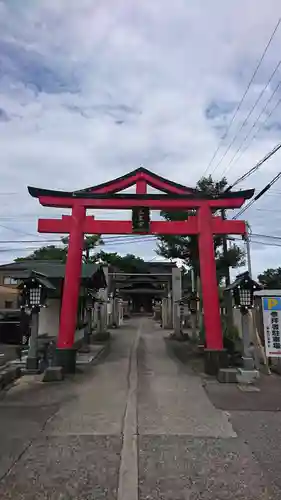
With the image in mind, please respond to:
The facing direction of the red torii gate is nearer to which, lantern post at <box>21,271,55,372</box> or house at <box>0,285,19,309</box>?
the lantern post

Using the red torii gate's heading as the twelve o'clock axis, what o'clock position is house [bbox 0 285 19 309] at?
The house is roughly at 5 o'clock from the red torii gate.

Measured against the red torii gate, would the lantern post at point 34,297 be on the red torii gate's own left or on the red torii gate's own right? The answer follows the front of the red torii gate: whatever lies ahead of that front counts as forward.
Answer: on the red torii gate's own right

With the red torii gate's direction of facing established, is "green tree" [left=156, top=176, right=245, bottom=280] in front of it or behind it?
behind

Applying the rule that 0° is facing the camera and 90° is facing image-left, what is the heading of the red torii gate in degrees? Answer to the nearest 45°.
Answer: approximately 0°
